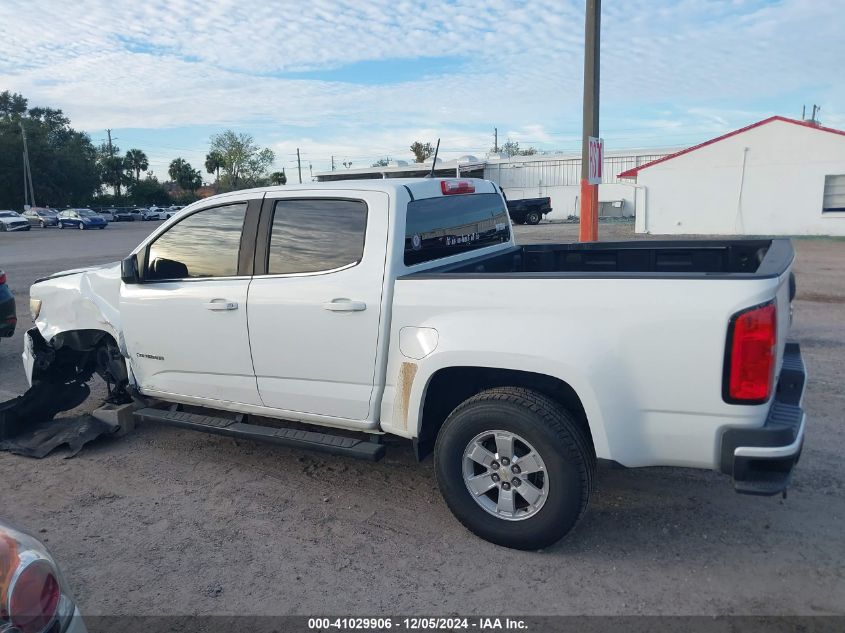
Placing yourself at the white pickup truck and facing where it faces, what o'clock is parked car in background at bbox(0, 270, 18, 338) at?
The parked car in background is roughly at 12 o'clock from the white pickup truck.

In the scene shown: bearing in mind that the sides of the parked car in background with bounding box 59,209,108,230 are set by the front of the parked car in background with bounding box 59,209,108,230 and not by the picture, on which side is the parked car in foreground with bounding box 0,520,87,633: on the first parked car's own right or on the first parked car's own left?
on the first parked car's own right

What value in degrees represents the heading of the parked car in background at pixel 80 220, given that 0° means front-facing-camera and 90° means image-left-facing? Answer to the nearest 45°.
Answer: approximately 315°

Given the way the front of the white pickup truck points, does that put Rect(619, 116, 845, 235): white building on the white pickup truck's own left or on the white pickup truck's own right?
on the white pickup truck's own right

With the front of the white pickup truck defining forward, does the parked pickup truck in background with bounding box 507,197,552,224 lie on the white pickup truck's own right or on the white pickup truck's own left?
on the white pickup truck's own right

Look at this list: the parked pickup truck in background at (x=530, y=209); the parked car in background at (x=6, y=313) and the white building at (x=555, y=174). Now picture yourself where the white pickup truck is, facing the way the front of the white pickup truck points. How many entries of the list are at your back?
0

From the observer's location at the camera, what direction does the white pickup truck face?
facing away from the viewer and to the left of the viewer

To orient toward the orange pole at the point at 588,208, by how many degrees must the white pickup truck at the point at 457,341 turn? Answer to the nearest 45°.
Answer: approximately 45° to its right

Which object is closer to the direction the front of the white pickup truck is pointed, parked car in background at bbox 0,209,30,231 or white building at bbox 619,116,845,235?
the parked car in background

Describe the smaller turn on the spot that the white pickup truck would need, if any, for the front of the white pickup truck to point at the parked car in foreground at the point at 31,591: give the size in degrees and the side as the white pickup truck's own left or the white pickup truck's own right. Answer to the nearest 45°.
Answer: approximately 90° to the white pickup truck's own left
